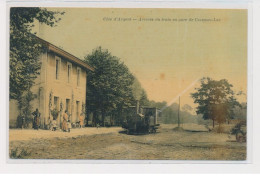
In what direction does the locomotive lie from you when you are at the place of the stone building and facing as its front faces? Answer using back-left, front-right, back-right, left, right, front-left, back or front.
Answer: front-left

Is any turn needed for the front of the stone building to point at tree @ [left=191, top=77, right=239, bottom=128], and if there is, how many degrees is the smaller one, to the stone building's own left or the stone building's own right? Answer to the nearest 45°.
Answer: approximately 45° to the stone building's own left

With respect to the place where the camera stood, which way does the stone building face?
facing the viewer and to the right of the viewer
